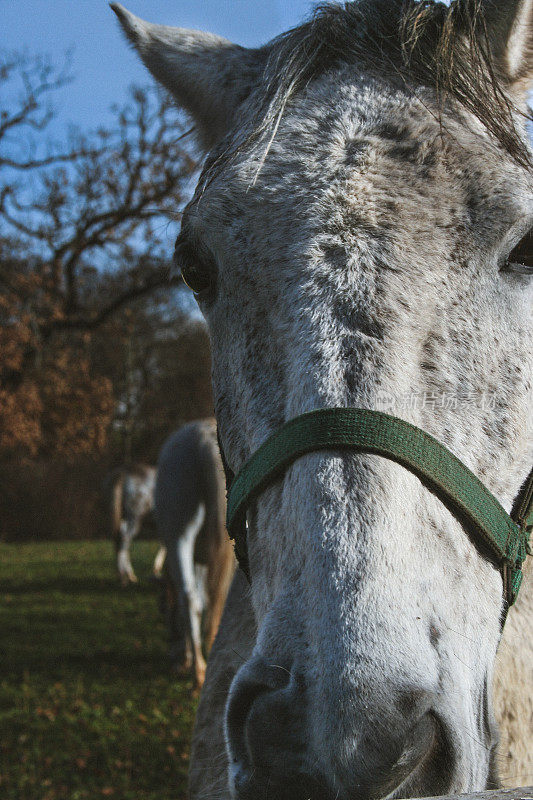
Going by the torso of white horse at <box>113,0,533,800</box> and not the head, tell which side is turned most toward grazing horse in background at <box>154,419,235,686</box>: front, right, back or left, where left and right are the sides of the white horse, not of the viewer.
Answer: back

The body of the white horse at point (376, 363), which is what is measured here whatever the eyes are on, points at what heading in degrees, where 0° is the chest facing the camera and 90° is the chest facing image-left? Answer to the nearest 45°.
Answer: approximately 0°
